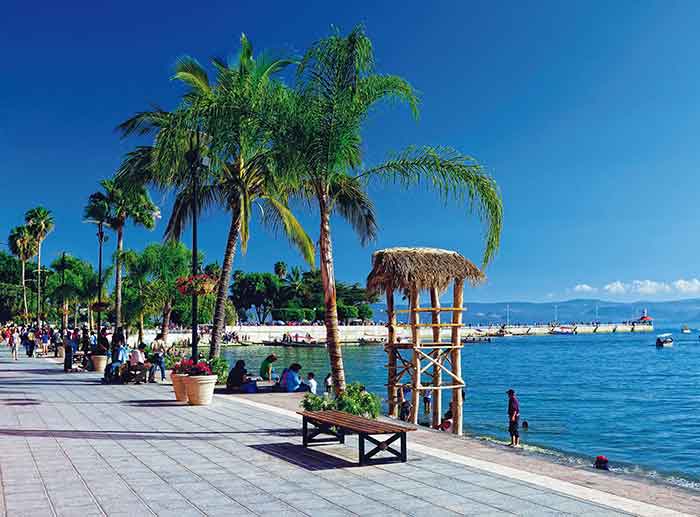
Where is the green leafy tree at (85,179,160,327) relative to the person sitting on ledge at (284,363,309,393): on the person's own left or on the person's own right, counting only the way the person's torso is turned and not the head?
on the person's own left

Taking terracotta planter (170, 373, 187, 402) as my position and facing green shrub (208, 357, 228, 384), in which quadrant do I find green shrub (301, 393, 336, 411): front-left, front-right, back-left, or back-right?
back-right

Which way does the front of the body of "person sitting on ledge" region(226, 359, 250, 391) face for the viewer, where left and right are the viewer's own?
facing away from the viewer and to the right of the viewer
